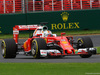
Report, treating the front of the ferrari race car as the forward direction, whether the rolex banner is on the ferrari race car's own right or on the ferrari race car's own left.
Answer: on the ferrari race car's own left

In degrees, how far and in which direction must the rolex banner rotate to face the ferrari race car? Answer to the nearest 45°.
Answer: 0° — it already faces it

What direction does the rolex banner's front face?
toward the camera

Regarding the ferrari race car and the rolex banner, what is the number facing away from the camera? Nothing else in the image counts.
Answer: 0

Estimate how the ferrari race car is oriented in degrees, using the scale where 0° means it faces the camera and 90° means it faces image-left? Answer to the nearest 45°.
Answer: approximately 315°
